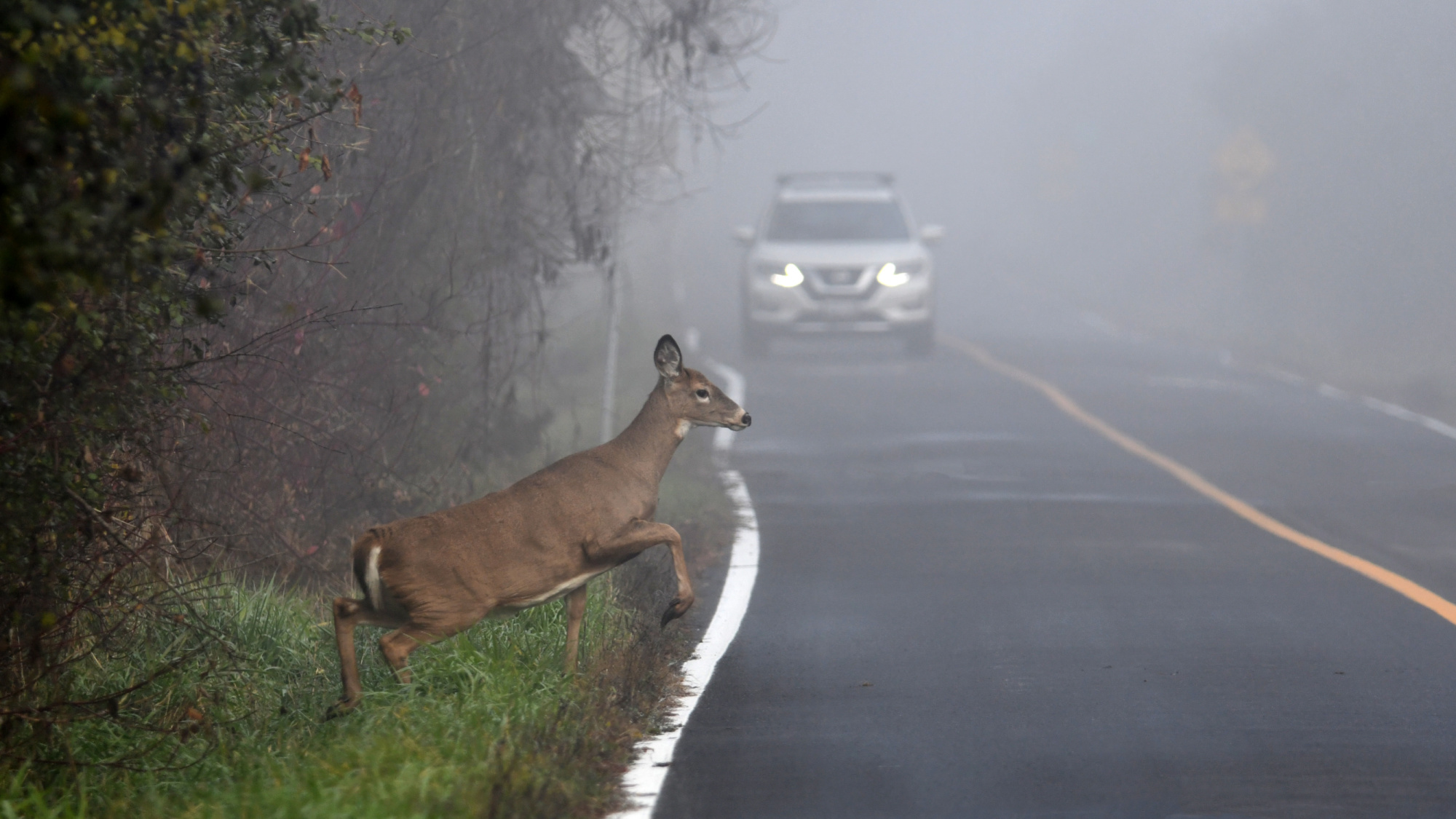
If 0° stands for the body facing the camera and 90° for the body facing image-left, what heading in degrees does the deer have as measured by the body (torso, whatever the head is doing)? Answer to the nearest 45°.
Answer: approximately 270°

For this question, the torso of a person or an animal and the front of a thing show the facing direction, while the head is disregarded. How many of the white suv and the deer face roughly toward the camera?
1

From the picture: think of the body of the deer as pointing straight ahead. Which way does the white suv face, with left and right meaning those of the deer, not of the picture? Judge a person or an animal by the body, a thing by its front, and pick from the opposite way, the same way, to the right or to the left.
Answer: to the right

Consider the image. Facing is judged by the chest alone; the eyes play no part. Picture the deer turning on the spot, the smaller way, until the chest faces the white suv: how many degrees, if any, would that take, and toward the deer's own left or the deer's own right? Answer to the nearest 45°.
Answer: approximately 90° to the deer's own left

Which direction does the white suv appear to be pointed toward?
toward the camera

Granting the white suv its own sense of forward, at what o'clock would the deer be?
The deer is roughly at 12 o'clock from the white suv.
